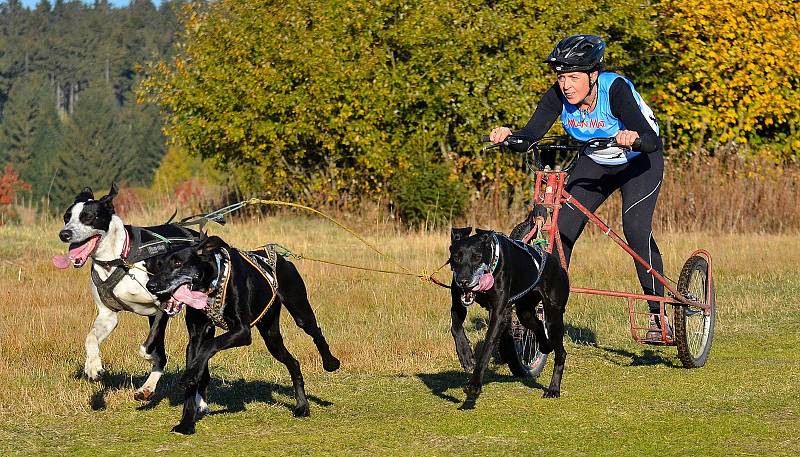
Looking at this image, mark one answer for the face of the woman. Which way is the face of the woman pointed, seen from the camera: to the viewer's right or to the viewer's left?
to the viewer's left

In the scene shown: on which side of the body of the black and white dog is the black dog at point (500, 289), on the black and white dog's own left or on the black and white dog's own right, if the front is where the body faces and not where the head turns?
on the black and white dog's own left

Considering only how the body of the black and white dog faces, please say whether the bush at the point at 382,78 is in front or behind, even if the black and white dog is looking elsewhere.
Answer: behind

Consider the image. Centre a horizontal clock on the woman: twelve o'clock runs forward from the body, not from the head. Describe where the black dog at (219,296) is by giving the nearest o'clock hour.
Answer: The black dog is roughly at 12 o'clock from the woman.

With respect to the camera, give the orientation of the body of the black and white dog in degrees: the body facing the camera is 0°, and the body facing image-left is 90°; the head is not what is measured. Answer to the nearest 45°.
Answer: approximately 45°

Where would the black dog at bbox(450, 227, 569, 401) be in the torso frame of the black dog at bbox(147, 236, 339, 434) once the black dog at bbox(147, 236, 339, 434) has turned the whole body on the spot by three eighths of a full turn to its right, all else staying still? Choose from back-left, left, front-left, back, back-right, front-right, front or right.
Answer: right
